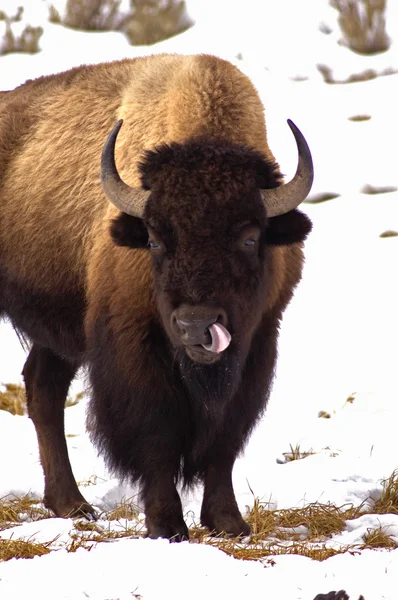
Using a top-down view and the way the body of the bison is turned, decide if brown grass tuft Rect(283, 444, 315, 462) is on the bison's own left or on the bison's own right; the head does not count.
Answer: on the bison's own left

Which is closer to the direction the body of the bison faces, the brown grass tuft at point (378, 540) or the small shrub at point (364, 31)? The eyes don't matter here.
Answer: the brown grass tuft

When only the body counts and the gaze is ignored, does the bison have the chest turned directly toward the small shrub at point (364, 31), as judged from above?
no

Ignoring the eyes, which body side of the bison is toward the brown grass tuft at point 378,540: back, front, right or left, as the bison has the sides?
front

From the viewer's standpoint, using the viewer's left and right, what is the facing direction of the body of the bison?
facing the viewer and to the right of the viewer
